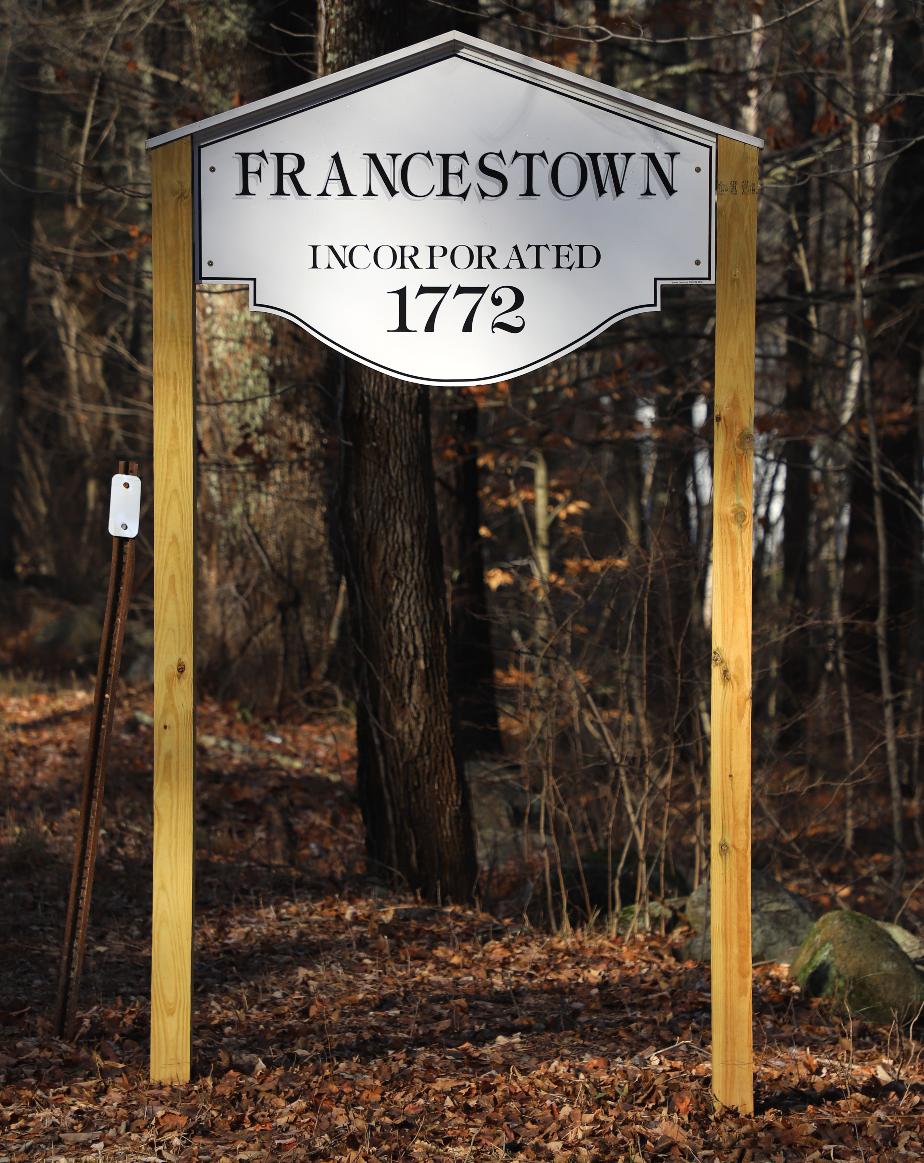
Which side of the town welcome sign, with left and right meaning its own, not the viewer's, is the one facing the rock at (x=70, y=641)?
back

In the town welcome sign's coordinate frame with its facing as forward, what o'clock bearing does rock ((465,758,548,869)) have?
The rock is roughly at 6 o'clock from the town welcome sign.

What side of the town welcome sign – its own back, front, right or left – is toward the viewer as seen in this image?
front

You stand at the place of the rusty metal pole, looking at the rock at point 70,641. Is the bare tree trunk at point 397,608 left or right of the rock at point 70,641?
right

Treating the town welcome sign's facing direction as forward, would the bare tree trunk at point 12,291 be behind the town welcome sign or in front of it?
behind

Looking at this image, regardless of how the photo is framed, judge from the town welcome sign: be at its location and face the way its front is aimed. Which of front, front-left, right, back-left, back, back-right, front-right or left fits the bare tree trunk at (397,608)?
back

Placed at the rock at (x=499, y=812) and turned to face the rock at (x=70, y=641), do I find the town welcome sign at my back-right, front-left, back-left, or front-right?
back-left

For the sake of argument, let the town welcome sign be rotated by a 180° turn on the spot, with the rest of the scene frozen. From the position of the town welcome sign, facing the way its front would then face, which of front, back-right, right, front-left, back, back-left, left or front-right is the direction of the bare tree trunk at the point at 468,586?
front

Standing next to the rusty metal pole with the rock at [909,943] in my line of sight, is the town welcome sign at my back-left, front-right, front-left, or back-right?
front-right

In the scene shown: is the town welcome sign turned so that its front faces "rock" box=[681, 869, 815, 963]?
no

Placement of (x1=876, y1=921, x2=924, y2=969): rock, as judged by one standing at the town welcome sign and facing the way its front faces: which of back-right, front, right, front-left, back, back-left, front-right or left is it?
back-left
